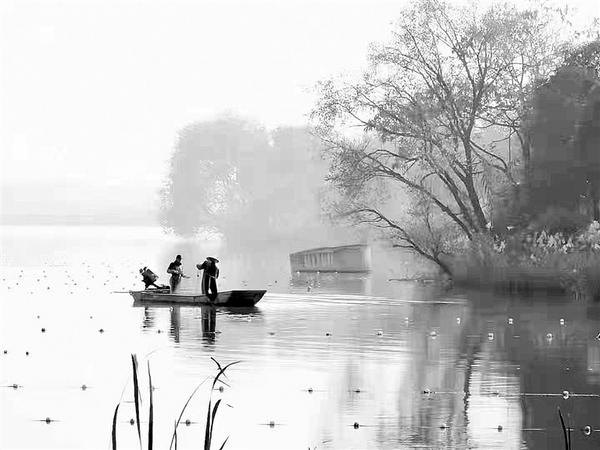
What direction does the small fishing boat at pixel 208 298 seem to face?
to the viewer's right
